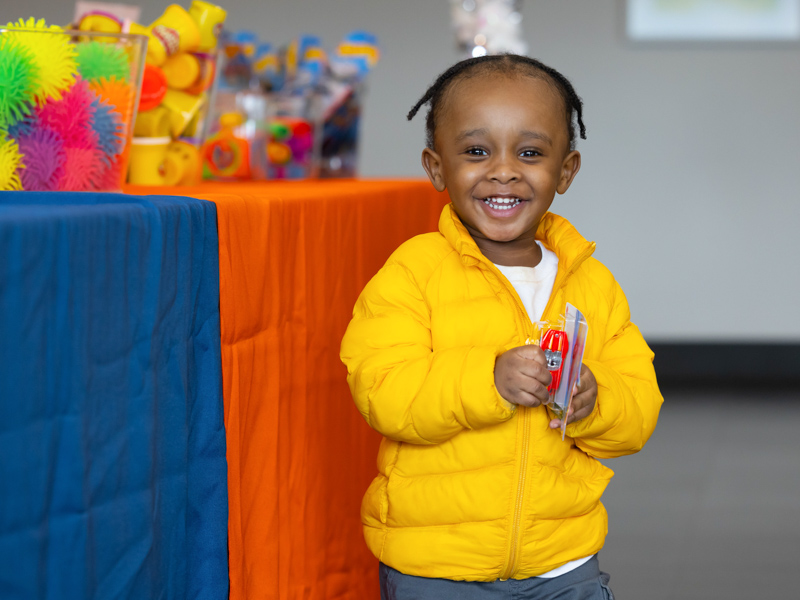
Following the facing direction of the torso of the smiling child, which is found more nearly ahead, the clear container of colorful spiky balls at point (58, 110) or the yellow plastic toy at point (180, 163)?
the clear container of colorful spiky balls

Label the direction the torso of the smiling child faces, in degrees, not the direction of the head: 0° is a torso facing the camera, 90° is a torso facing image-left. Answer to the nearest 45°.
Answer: approximately 0°

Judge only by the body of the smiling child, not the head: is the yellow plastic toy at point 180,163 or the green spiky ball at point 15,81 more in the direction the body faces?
the green spiky ball

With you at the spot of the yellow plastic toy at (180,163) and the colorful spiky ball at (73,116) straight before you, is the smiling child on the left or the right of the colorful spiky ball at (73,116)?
left

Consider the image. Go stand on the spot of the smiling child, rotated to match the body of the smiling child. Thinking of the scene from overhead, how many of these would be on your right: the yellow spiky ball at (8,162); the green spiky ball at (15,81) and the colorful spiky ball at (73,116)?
3

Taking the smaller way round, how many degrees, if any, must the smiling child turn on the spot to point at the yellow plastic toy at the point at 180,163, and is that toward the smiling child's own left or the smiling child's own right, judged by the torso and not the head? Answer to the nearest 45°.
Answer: approximately 135° to the smiling child's own right

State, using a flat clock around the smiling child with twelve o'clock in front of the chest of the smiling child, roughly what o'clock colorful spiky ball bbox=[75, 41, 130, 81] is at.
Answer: The colorful spiky ball is roughly at 3 o'clock from the smiling child.

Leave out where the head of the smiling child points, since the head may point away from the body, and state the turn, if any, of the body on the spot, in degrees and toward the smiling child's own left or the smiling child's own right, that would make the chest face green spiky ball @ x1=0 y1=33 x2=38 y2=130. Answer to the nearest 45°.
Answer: approximately 90° to the smiling child's own right

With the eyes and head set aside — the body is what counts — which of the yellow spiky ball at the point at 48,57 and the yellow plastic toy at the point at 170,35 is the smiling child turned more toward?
the yellow spiky ball

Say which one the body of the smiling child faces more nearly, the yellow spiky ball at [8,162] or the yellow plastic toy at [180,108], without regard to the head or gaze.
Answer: the yellow spiky ball

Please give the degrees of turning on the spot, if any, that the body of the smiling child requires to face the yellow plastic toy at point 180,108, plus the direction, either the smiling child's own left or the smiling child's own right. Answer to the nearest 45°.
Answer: approximately 135° to the smiling child's own right

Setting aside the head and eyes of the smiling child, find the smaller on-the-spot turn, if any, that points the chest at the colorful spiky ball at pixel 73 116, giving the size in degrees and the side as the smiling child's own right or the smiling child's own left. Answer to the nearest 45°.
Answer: approximately 90° to the smiling child's own right

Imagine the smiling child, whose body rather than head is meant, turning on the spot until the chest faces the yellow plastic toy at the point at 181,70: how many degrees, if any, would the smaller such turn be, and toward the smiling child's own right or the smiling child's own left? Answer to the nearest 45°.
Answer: approximately 135° to the smiling child's own right

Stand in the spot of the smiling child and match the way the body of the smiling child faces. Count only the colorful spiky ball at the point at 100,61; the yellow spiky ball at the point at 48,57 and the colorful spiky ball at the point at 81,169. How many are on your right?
3
